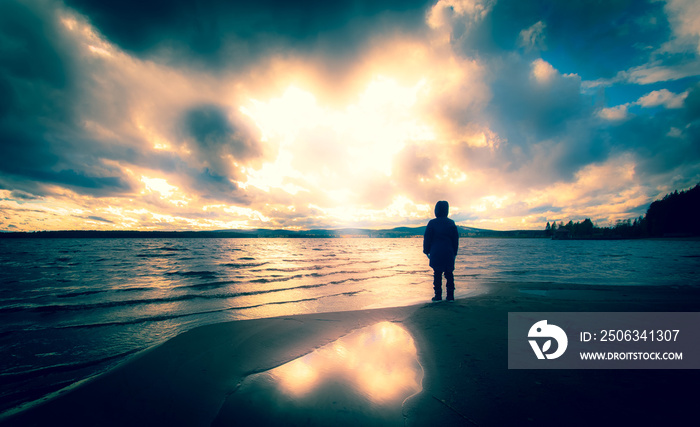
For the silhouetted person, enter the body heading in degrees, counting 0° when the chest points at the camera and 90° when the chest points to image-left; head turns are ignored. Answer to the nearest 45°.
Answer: approximately 180°

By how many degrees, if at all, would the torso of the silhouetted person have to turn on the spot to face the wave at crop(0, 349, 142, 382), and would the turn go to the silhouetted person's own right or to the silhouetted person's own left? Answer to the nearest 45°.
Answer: approximately 135° to the silhouetted person's own left
